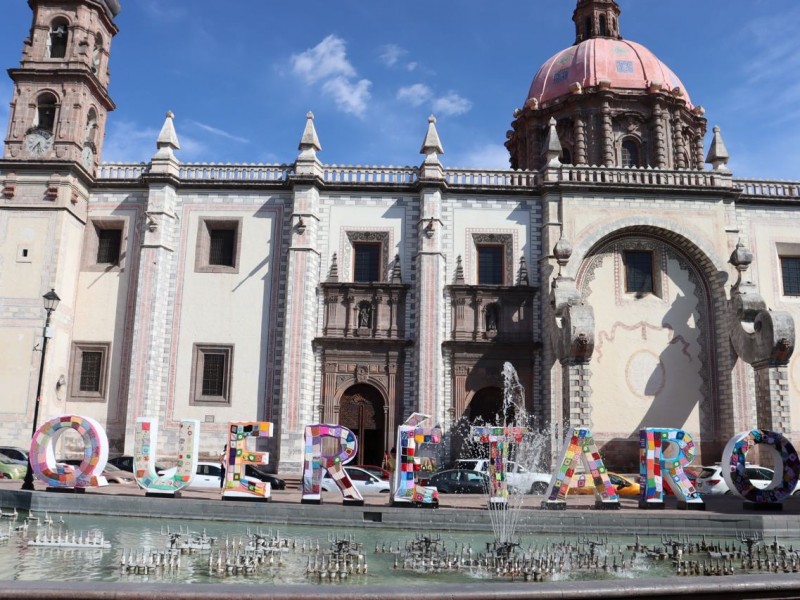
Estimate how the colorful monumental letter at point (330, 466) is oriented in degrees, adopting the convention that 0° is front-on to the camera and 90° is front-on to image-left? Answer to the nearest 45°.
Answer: approximately 0°

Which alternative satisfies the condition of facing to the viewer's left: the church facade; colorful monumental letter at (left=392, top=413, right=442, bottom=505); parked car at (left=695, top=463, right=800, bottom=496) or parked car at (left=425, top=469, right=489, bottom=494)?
parked car at (left=425, top=469, right=489, bottom=494)

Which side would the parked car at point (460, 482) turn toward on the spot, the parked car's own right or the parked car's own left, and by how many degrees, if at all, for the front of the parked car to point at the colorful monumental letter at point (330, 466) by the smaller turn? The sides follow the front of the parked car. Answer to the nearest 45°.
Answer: approximately 45° to the parked car's own left

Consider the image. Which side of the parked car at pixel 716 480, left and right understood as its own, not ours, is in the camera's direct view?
right

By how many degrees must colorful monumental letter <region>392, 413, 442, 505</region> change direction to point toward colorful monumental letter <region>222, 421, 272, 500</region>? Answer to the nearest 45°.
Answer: approximately 90° to its right

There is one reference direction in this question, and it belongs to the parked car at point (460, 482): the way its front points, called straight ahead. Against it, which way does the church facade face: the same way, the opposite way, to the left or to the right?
to the left

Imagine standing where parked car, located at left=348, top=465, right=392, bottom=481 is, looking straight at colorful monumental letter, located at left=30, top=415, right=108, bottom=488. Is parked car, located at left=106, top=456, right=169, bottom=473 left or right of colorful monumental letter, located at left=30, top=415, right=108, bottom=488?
right

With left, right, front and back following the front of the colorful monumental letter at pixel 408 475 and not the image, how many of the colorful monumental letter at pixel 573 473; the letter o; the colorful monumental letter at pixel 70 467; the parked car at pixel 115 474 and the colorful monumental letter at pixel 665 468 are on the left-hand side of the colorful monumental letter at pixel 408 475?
3

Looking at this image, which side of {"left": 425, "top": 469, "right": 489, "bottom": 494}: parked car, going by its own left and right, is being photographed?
left

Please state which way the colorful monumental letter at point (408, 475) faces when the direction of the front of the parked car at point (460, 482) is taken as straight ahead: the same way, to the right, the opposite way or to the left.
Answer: to the left

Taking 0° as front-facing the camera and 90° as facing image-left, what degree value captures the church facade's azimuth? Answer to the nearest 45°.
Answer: approximately 0°

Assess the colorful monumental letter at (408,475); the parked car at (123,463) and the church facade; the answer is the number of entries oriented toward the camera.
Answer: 2
